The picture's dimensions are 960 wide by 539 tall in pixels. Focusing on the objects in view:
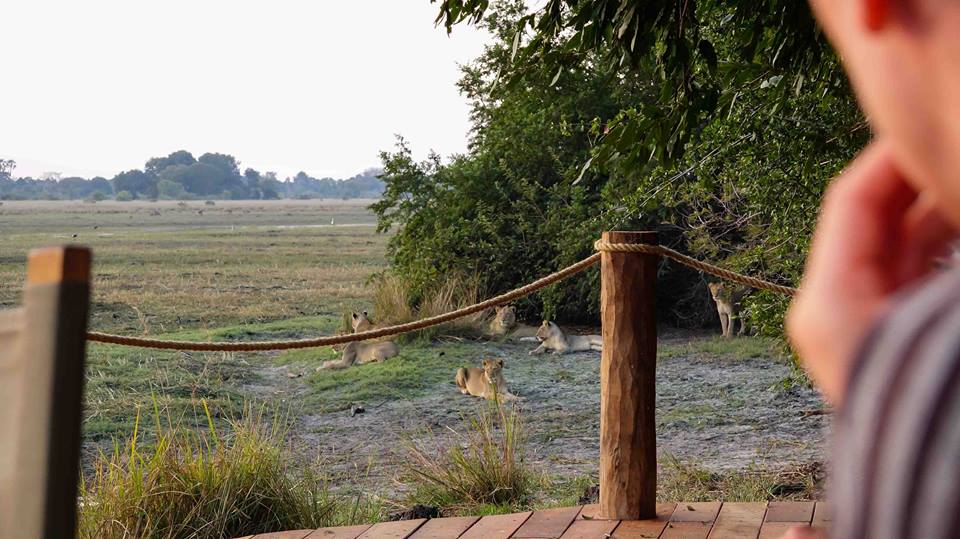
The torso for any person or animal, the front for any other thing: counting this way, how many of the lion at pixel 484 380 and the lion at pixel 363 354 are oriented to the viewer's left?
1

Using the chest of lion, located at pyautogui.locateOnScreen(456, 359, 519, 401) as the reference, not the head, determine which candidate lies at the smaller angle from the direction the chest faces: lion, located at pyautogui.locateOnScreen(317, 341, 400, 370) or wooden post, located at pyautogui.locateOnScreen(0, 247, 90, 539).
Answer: the wooden post

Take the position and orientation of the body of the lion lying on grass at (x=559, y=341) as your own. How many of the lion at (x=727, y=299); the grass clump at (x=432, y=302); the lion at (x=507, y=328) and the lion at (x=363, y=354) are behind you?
1

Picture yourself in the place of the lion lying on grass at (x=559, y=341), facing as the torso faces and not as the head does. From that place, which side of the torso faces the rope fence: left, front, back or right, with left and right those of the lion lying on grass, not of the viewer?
left

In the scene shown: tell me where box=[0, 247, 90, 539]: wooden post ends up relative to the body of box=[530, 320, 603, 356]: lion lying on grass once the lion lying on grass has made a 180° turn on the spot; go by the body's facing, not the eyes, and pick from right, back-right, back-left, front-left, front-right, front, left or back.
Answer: right

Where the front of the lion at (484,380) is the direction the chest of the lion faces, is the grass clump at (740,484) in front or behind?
in front

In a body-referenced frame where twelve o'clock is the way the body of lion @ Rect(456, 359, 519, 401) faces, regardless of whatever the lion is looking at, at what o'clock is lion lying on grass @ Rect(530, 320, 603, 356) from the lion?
The lion lying on grass is roughly at 8 o'clock from the lion.

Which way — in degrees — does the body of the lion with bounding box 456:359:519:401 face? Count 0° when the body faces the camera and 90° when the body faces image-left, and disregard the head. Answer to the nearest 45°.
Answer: approximately 315°

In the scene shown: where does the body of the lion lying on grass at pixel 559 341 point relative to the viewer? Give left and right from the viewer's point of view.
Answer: facing to the left of the viewer

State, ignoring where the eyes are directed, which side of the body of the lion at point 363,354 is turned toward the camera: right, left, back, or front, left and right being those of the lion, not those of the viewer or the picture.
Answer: left

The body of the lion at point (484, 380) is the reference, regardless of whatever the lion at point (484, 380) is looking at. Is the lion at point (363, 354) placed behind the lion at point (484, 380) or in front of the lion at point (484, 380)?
behind

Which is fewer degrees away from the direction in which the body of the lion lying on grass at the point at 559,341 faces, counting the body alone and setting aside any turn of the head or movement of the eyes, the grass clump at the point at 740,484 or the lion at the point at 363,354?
the lion
